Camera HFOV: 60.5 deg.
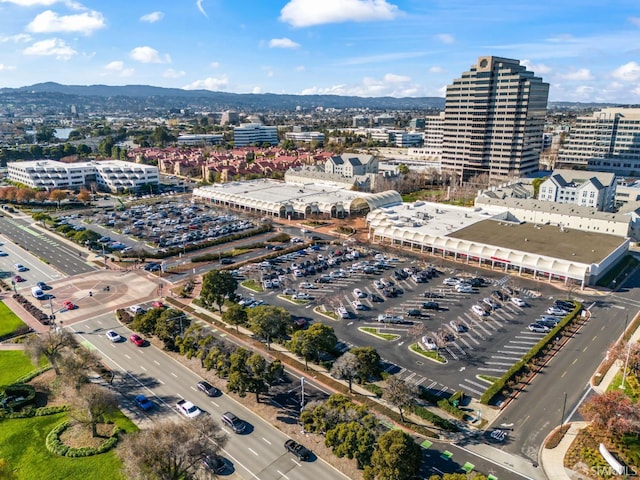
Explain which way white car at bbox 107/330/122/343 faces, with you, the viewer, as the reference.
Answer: facing the viewer and to the right of the viewer

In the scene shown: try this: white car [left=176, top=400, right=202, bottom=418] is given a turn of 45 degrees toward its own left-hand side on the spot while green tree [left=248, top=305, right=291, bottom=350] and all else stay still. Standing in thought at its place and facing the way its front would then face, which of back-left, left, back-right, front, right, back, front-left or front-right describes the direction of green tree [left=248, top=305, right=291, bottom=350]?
front-left

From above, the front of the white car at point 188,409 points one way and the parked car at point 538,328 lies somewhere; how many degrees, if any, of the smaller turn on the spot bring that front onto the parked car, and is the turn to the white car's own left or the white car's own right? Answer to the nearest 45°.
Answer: approximately 45° to the white car's own left

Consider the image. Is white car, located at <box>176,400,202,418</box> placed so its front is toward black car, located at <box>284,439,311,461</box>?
yes

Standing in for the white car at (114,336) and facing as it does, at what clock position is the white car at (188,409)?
the white car at (188,409) is roughly at 1 o'clock from the white car at (114,336).
